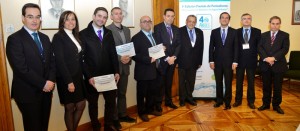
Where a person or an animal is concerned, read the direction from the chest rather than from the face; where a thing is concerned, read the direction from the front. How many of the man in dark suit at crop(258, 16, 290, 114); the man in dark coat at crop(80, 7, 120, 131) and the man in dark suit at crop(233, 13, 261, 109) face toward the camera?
3

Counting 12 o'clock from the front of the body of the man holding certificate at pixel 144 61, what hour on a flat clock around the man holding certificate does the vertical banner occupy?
The vertical banner is roughly at 9 o'clock from the man holding certificate.

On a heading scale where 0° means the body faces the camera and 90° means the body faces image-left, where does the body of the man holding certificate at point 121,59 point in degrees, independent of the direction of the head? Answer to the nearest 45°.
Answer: approximately 315°

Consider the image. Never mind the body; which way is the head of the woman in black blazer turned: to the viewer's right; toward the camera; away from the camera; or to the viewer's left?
toward the camera

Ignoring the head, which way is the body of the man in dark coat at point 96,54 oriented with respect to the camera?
toward the camera

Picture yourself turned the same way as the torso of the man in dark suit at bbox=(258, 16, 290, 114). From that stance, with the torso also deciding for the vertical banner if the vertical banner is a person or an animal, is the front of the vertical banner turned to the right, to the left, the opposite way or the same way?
the same way

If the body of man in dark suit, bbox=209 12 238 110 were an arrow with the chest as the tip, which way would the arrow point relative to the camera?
toward the camera

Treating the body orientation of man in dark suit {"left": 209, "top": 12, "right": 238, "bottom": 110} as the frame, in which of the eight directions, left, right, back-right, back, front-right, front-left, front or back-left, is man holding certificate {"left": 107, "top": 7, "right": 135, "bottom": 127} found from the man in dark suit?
front-right

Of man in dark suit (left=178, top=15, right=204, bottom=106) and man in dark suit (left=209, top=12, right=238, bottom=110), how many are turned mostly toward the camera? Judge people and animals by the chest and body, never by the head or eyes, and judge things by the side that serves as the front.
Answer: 2

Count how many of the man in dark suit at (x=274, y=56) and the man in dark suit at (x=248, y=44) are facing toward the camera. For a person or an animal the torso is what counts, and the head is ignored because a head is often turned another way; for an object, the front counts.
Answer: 2

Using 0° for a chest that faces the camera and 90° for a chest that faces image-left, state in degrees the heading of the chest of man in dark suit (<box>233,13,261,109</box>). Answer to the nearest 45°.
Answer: approximately 0°

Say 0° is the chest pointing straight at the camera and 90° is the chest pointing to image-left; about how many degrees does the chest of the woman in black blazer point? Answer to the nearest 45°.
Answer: approximately 315°

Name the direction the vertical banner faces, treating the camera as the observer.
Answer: facing the viewer
